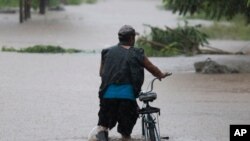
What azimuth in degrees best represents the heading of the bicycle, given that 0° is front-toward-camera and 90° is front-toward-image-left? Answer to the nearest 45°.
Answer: approximately 180°
